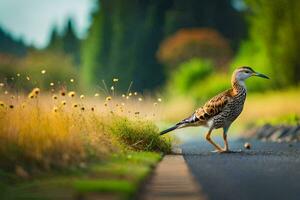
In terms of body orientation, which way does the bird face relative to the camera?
to the viewer's right

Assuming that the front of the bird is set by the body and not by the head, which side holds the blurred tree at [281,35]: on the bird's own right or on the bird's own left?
on the bird's own left
